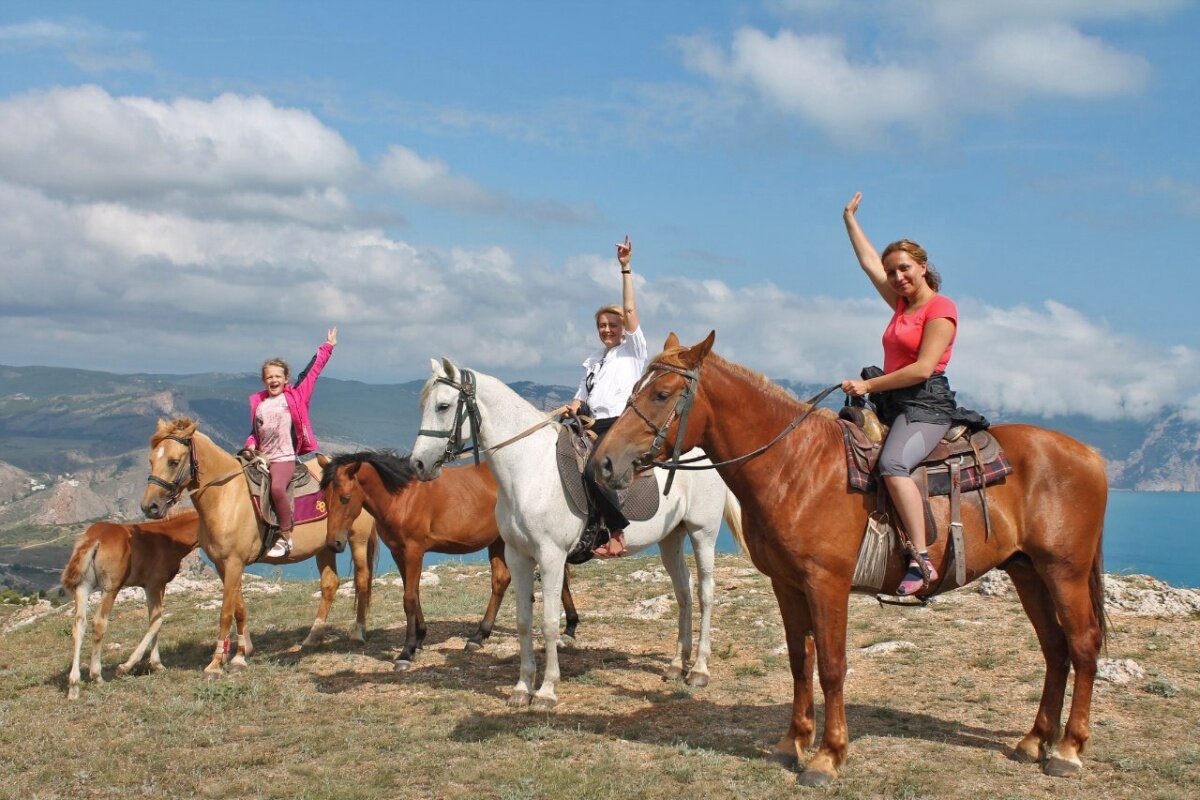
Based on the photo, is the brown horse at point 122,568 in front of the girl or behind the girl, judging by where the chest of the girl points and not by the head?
in front

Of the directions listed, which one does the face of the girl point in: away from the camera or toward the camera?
toward the camera

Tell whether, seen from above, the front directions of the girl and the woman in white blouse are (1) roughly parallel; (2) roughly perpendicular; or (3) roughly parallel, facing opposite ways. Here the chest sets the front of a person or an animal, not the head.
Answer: roughly parallel

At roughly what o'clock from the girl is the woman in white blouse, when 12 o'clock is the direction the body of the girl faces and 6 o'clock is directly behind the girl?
The woman in white blouse is roughly at 9 o'clock from the girl.

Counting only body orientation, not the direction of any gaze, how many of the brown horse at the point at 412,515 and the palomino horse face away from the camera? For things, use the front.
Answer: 0

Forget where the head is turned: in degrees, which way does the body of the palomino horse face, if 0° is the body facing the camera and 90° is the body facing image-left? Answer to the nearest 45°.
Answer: approximately 45°

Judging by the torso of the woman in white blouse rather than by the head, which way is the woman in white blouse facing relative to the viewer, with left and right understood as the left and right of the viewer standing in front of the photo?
facing the viewer and to the left of the viewer

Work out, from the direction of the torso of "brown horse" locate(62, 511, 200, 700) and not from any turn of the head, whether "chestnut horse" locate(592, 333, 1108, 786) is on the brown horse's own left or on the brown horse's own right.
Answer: on the brown horse's own right

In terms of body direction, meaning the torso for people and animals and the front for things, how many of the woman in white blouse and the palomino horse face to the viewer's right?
0

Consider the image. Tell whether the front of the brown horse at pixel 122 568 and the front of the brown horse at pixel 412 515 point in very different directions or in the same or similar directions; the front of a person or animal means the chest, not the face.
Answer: very different directions

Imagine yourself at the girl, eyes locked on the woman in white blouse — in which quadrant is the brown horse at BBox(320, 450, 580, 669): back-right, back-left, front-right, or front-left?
front-left
